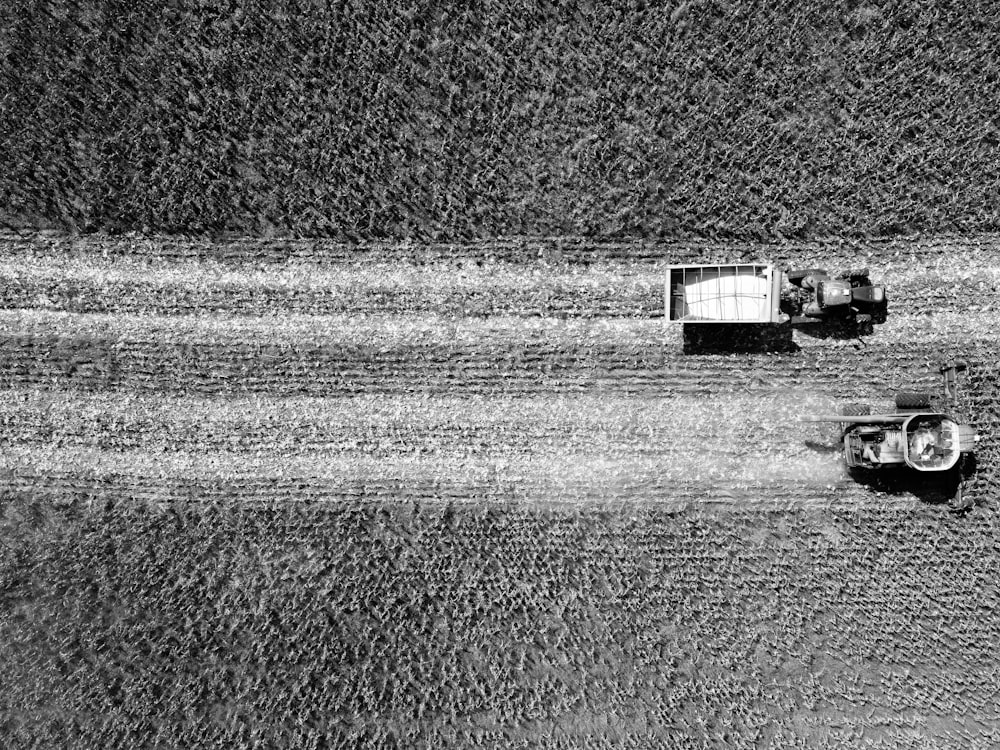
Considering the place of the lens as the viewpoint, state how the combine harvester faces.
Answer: facing to the right of the viewer

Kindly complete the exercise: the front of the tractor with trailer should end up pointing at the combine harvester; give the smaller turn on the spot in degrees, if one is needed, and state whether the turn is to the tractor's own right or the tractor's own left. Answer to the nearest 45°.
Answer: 0° — it already faces it

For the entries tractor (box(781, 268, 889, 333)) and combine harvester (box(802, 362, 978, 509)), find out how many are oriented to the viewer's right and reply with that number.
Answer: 2

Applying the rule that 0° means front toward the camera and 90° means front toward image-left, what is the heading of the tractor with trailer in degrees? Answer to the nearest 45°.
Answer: approximately 270°

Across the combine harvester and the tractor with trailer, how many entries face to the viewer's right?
2
